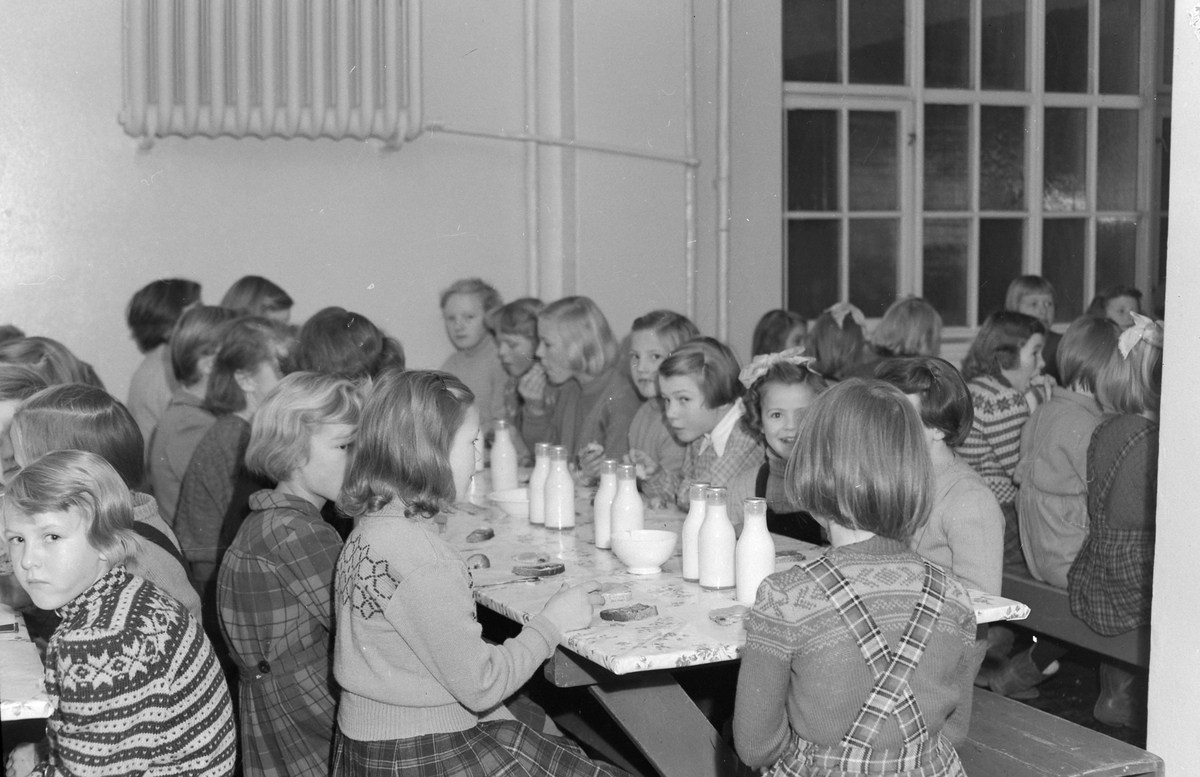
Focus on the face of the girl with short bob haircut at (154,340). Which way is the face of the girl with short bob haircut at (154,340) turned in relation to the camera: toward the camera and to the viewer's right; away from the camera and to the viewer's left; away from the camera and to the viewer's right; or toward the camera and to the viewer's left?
away from the camera and to the viewer's right

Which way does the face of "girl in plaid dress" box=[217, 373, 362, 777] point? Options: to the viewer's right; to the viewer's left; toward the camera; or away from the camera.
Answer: to the viewer's right

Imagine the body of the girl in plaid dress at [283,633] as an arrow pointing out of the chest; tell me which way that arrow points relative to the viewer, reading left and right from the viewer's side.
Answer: facing away from the viewer and to the right of the viewer

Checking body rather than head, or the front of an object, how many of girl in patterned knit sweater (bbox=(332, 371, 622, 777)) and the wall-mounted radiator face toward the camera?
1

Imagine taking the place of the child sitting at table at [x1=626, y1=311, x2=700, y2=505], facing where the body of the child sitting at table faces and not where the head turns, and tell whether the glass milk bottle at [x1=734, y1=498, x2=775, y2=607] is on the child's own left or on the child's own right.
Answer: on the child's own left

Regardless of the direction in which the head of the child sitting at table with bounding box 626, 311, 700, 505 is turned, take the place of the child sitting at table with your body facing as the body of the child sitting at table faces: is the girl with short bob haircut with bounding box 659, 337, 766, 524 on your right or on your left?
on your left

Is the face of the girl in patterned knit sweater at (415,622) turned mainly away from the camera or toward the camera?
away from the camera

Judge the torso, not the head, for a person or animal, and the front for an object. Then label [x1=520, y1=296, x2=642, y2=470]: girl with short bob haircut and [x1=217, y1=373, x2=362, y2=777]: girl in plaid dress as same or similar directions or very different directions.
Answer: very different directions

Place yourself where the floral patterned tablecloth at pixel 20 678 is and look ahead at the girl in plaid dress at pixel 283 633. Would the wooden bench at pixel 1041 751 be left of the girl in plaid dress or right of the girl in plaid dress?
right

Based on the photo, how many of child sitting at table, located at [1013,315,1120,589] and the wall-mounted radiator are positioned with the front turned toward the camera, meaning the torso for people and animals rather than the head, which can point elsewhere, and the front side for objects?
1

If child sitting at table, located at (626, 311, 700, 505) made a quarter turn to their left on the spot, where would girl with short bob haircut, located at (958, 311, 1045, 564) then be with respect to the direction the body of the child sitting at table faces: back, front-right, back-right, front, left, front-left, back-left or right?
front-left

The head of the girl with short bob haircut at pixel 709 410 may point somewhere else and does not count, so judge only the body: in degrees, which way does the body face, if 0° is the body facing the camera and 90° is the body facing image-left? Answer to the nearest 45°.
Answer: approximately 45°

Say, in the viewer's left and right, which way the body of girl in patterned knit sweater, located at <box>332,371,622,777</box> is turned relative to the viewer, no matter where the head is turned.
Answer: facing away from the viewer and to the right of the viewer
